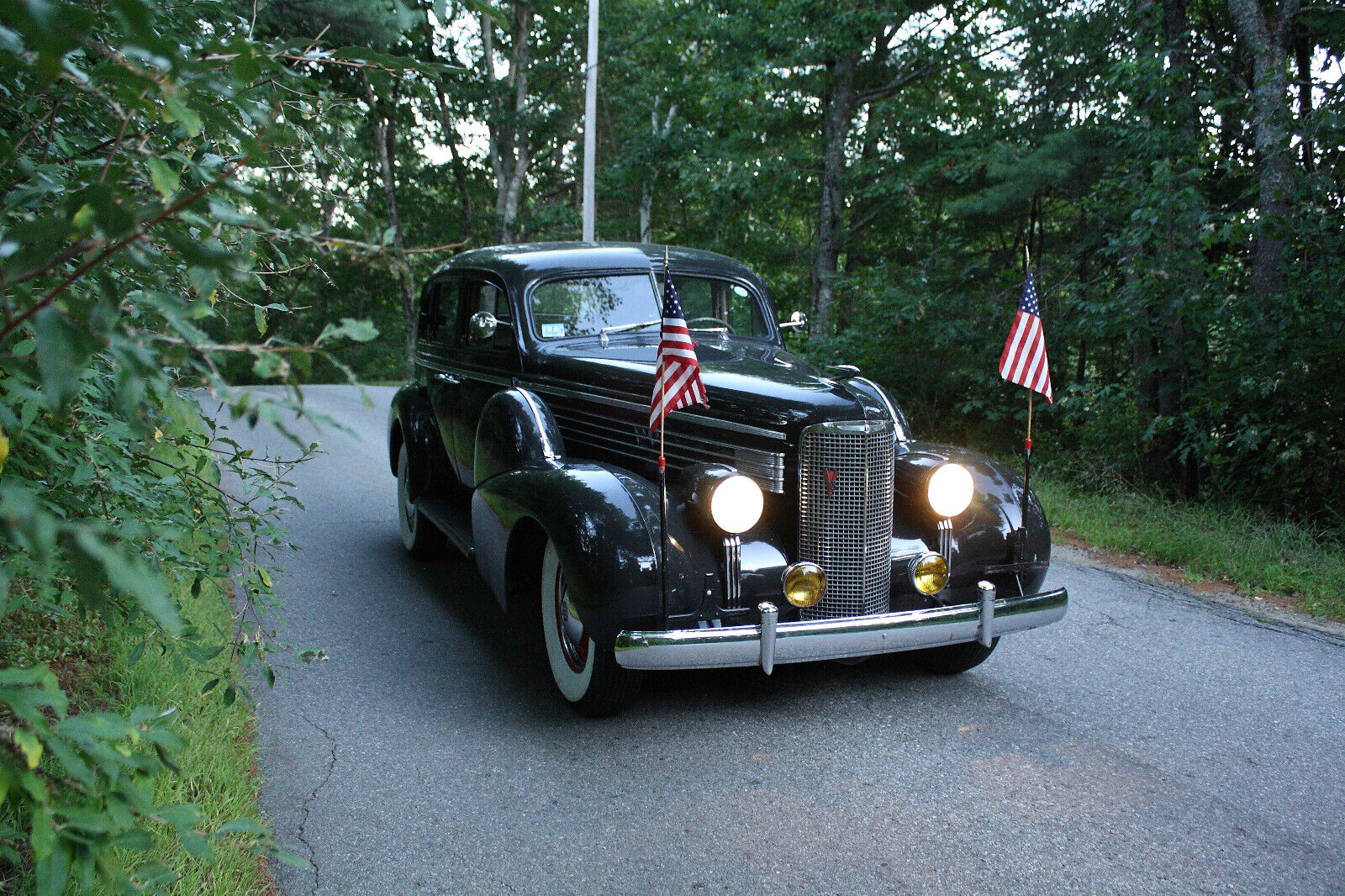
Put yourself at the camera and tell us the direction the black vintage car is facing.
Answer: facing the viewer and to the right of the viewer

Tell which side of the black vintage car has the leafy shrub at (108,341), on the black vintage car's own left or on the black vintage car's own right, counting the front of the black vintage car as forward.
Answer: on the black vintage car's own right

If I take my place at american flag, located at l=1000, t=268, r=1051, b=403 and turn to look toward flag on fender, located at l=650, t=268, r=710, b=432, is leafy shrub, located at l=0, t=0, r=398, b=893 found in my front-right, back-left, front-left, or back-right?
front-left
